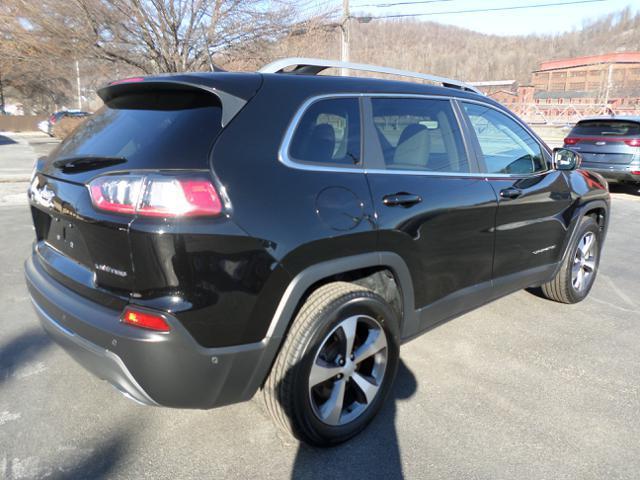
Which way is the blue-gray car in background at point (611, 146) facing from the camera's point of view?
away from the camera

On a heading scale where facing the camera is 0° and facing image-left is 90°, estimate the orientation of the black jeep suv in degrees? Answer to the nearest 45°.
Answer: approximately 225°

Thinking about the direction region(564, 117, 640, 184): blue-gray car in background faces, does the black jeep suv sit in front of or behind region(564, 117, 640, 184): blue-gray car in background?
behind

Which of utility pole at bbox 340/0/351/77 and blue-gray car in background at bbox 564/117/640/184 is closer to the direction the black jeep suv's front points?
the blue-gray car in background

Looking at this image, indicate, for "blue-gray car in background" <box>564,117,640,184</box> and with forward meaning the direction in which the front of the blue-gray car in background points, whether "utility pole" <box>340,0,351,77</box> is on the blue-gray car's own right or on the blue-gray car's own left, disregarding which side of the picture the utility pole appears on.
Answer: on the blue-gray car's own left

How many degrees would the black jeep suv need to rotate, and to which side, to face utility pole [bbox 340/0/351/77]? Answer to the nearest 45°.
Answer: approximately 45° to its left
